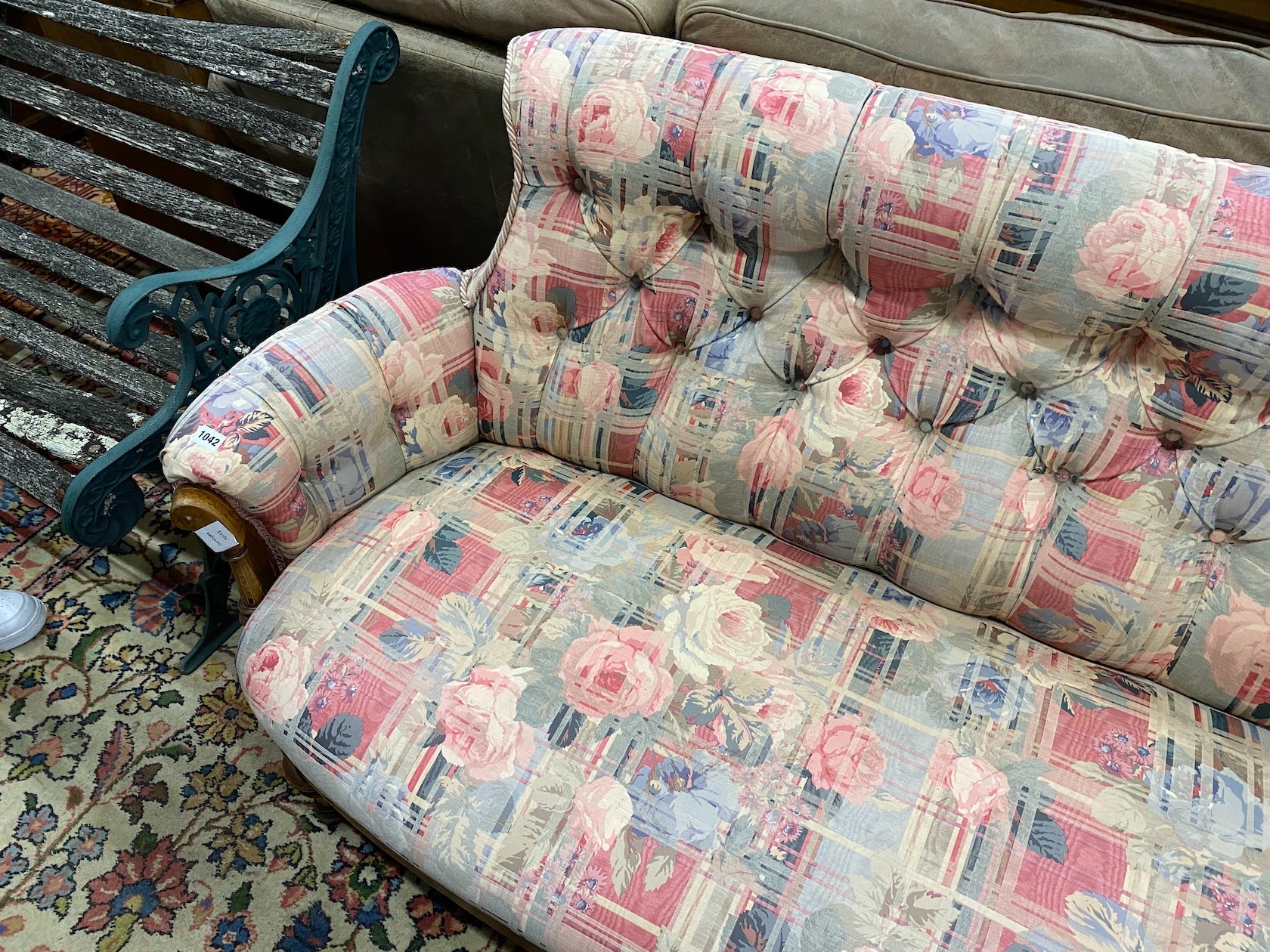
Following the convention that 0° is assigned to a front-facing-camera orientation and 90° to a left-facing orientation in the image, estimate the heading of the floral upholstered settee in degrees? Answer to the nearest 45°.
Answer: approximately 45°
